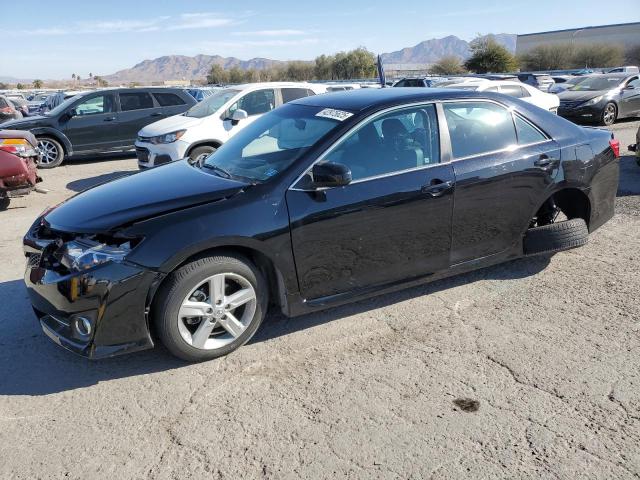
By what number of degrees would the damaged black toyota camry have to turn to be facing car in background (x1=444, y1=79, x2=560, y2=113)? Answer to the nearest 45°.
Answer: approximately 180°

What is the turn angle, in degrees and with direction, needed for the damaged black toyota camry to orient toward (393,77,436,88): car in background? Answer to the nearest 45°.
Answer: approximately 135° to its right

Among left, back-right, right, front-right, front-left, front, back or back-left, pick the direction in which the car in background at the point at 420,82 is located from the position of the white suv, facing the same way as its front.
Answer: back

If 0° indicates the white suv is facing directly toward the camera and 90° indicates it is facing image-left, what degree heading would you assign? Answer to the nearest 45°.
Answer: approximately 45°

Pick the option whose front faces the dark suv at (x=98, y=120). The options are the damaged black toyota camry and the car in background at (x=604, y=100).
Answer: the car in background

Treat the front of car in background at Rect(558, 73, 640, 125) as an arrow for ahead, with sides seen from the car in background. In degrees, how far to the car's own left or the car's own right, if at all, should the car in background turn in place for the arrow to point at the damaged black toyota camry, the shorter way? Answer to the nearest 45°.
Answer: approximately 45° to the car's own left

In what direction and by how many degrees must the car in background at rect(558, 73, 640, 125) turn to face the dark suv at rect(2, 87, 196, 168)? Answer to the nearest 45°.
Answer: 0° — it already faces it
